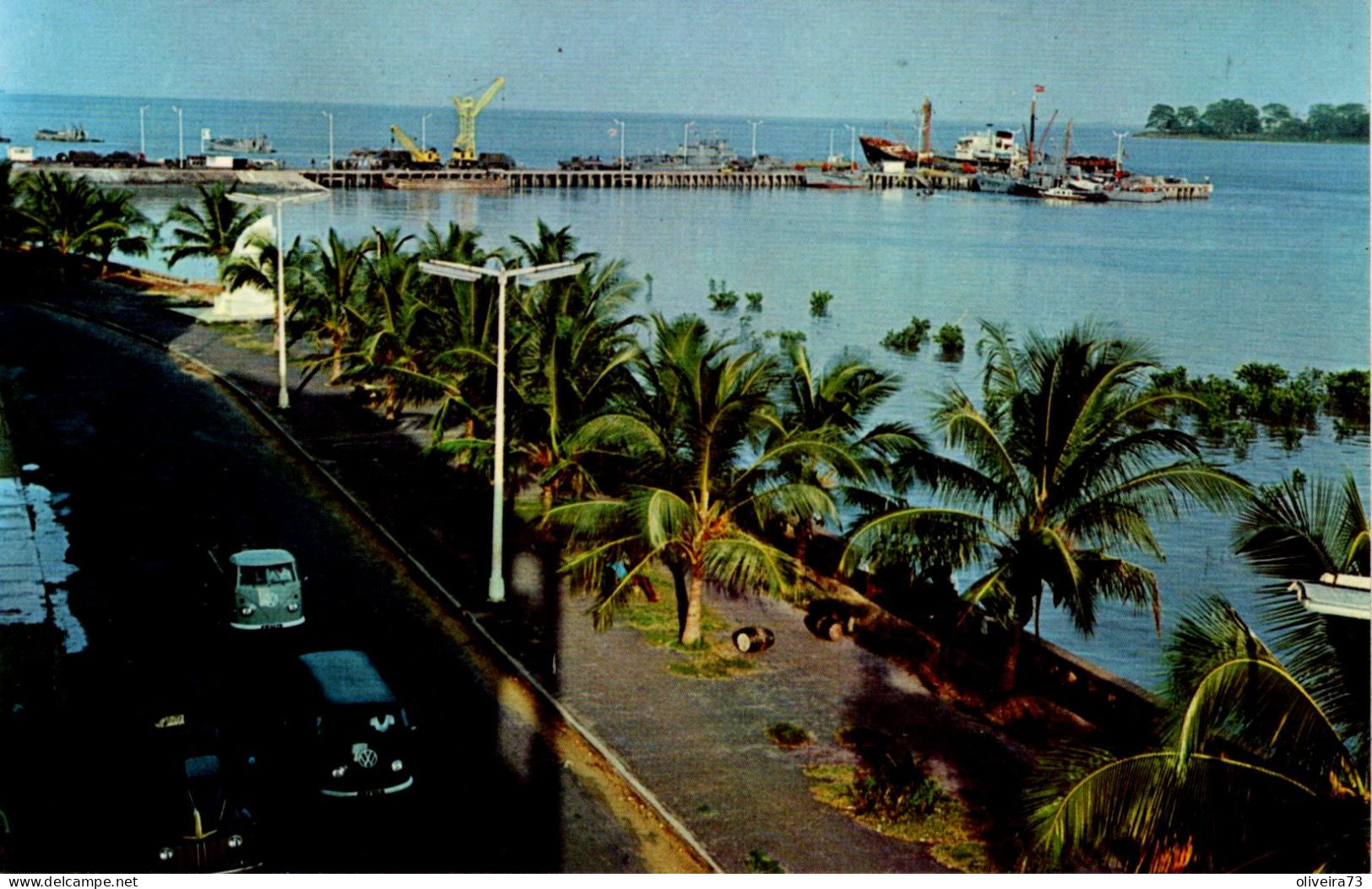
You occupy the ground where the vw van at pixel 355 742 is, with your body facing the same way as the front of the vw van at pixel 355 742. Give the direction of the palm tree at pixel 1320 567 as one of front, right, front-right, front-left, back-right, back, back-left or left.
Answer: front-left

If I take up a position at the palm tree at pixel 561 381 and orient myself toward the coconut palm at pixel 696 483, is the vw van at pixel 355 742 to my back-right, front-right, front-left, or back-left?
front-right

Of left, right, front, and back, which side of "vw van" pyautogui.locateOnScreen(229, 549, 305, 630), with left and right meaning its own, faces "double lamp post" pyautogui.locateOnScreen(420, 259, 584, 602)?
left

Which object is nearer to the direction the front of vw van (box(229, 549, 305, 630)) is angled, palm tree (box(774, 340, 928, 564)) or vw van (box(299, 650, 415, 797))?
the vw van

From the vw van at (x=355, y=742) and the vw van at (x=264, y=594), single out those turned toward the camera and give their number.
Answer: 2

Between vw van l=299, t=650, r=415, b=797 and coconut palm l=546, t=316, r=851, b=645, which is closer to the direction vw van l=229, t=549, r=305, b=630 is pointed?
the vw van

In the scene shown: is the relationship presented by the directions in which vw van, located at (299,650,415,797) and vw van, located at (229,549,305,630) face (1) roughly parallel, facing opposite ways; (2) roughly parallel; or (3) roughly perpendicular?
roughly parallel

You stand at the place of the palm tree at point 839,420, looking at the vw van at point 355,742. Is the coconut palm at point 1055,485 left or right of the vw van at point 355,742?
left

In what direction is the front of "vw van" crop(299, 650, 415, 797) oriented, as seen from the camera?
facing the viewer

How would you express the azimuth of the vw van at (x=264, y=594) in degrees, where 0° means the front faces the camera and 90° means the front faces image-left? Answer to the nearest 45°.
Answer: approximately 0°

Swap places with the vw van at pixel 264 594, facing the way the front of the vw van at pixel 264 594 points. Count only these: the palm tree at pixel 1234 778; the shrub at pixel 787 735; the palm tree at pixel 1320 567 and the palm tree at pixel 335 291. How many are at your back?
1

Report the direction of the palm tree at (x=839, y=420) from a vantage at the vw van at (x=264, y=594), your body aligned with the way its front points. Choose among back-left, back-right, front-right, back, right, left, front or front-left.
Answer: left
